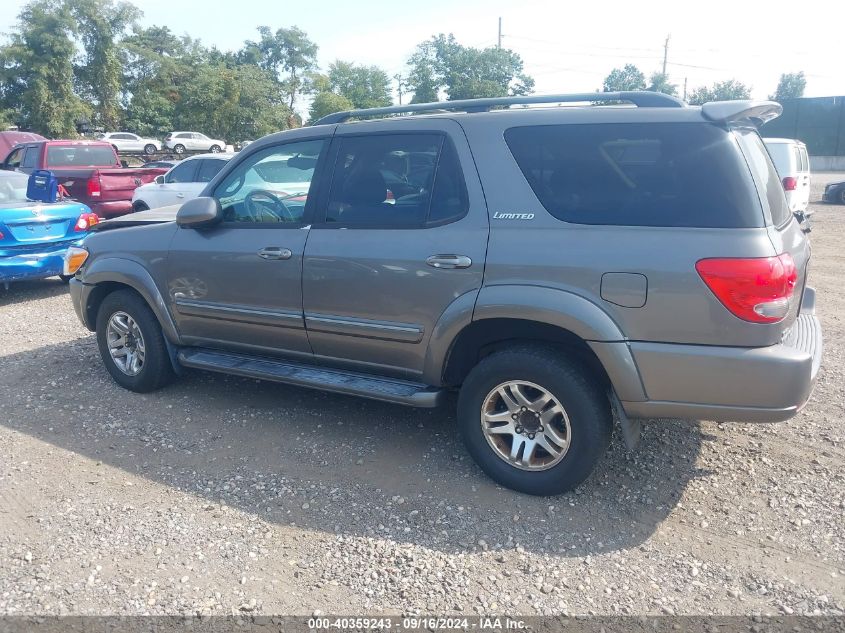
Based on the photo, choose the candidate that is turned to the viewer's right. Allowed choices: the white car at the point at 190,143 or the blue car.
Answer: the white car

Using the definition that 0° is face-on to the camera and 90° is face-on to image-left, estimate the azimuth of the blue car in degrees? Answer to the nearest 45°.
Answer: approximately 135°

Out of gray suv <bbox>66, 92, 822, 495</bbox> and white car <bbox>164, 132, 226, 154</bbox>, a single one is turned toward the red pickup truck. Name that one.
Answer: the gray suv

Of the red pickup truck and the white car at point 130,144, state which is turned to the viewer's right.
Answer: the white car

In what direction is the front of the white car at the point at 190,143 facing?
to the viewer's right

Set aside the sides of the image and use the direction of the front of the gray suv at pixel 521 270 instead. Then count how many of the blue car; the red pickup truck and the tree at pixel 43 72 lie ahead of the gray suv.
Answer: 3

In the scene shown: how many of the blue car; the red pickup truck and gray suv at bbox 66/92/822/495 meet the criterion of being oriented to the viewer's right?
0

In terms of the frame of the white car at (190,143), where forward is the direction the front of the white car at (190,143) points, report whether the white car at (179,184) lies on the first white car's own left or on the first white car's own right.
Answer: on the first white car's own right

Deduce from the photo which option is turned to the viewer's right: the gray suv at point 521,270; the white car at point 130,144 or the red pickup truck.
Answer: the white car

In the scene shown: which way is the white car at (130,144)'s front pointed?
to the viewer's right

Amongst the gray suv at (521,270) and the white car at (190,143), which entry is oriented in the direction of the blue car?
the gray suv

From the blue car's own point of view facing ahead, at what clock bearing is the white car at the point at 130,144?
The white car is roughly at 2 o'clock from the blue car.
